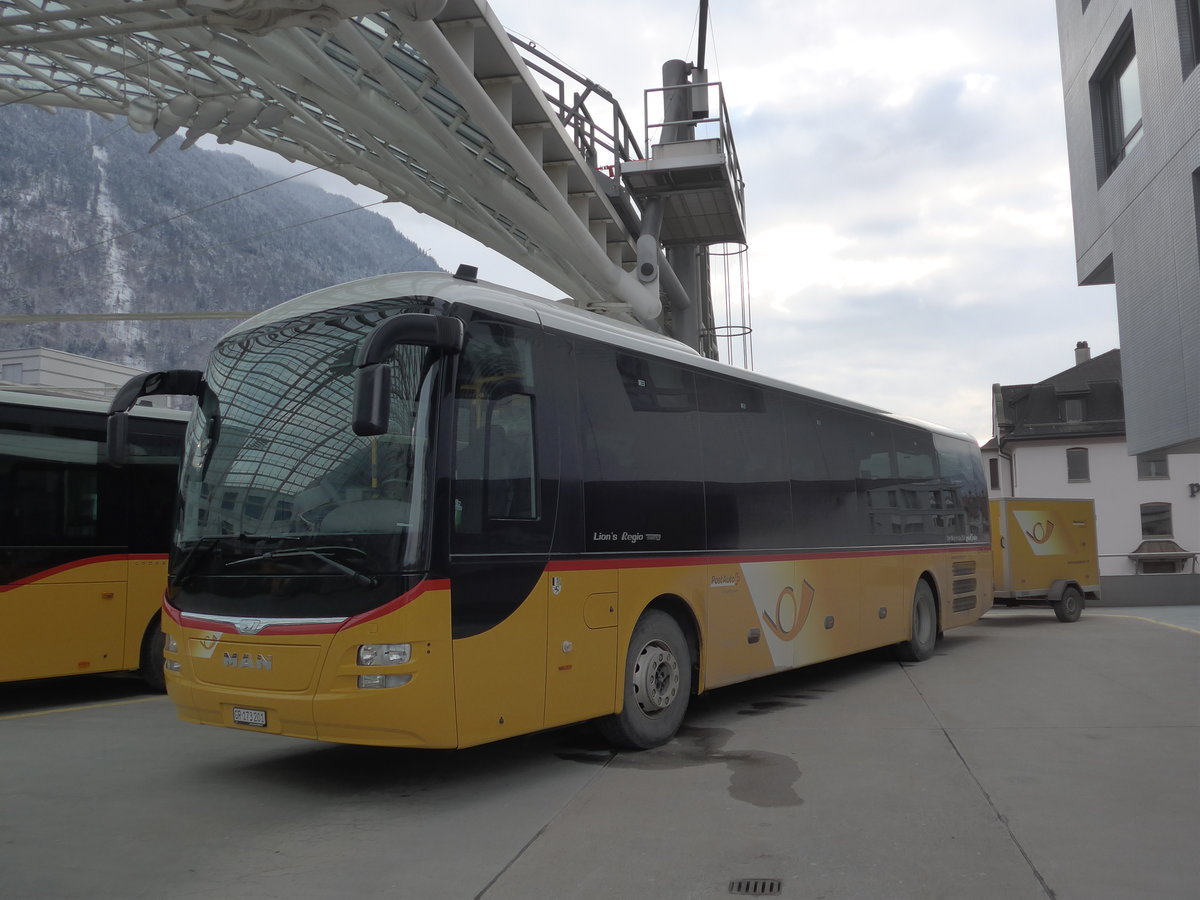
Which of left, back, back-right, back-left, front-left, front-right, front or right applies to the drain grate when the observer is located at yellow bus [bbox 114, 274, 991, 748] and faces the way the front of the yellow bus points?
left

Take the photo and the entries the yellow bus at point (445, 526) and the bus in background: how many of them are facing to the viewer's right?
0

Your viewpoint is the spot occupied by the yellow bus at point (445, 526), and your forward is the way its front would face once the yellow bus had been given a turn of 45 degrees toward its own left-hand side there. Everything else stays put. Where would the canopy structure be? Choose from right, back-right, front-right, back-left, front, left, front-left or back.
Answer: back

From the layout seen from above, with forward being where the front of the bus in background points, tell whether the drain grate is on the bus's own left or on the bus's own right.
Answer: on the bus's own left

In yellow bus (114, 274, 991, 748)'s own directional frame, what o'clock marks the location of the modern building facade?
The modern building facade is roughly at 6 o'clock from the yellow bus.

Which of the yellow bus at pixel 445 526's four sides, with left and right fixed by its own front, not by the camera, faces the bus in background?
right

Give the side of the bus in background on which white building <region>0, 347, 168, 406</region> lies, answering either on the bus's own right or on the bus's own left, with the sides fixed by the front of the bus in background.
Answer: on the bus's own right

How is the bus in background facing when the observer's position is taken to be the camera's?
facing the viewer and to the left of the viewer

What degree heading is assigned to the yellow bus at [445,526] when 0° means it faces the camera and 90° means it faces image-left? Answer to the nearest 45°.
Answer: approximately 45°

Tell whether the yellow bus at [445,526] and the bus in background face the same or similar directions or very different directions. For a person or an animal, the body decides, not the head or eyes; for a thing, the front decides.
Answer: same or similar directions

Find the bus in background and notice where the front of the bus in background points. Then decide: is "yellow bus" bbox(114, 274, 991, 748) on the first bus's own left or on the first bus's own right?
on the first bus's own left

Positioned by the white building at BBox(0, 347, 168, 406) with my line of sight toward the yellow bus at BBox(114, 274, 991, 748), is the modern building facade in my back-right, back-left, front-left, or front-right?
front-left
